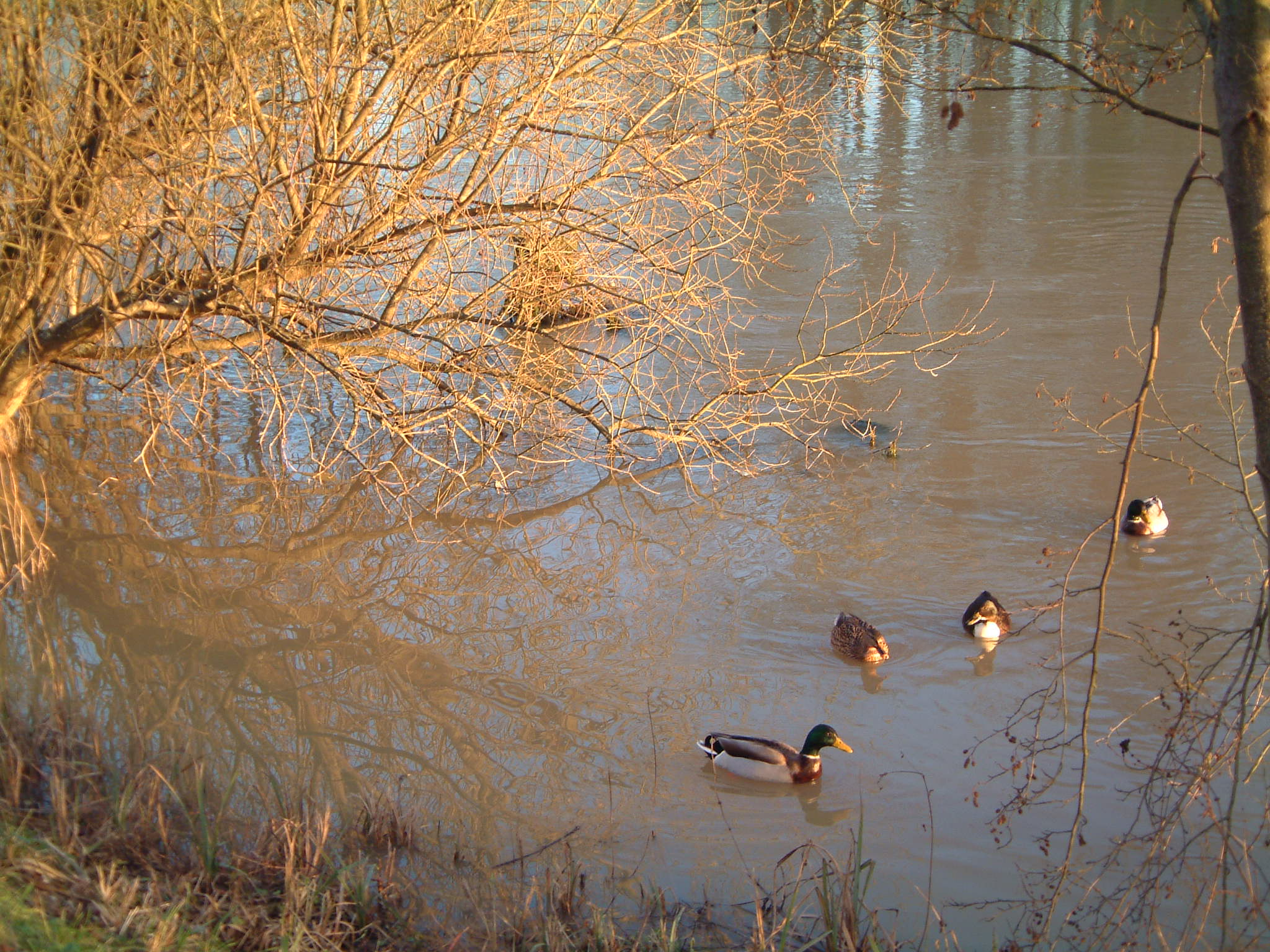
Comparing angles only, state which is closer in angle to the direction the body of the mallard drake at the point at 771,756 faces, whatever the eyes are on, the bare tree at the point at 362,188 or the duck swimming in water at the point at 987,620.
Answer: the duck swimming in water

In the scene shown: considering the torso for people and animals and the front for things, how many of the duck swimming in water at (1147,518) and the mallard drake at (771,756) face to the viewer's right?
1

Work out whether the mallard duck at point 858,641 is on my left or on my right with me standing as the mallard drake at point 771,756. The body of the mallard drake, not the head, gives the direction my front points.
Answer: on my left

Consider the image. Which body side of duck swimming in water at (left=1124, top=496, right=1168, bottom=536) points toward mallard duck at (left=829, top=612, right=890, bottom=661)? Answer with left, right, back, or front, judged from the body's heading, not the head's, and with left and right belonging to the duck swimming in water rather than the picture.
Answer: front

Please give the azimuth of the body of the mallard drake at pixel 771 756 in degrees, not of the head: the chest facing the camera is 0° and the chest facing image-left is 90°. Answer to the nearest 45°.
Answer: approximately 270°

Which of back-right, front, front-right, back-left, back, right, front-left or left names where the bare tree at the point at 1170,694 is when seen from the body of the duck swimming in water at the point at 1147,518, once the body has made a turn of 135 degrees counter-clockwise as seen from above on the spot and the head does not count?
right

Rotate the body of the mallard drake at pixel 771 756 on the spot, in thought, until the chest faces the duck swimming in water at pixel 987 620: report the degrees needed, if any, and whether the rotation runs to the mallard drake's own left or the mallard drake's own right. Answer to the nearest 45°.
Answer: approximately 45° to the mallard drake's own left
